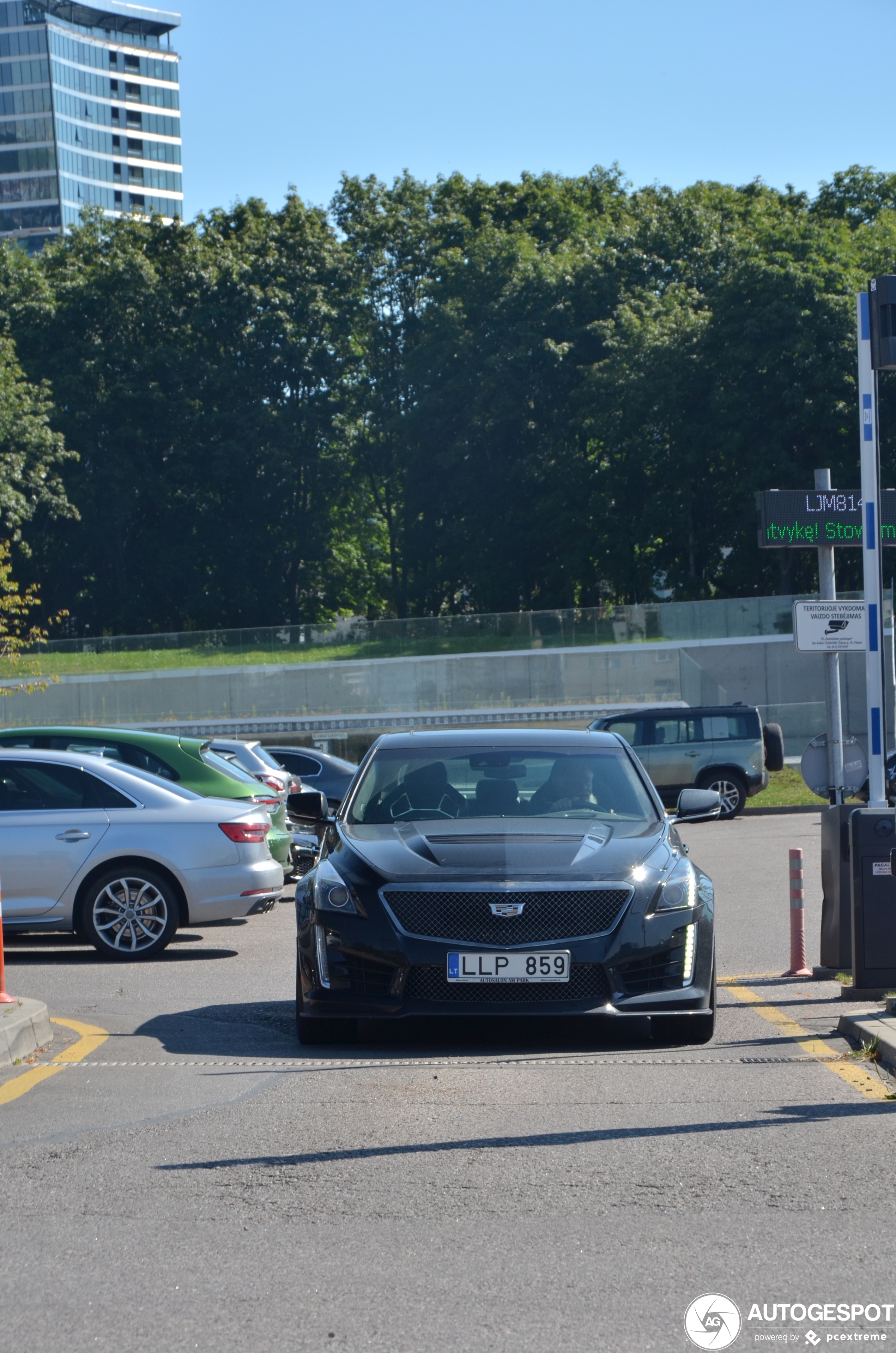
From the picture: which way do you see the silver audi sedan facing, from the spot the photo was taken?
facing to the left of the viewer

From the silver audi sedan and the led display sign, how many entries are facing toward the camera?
1

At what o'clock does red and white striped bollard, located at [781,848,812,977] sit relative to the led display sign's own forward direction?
The red and white striped bollard is roughly at 12 o'clock from the led display sign.

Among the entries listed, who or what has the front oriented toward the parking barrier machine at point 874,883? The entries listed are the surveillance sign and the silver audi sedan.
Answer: the surveillance sign

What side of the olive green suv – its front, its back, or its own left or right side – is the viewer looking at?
left

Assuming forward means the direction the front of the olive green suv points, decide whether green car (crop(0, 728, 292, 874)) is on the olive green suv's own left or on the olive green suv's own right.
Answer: on the olive green suv's own left

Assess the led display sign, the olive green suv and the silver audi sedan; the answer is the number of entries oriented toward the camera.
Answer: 1

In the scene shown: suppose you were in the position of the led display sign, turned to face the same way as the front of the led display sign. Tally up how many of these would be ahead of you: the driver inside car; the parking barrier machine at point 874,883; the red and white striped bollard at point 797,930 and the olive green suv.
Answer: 3

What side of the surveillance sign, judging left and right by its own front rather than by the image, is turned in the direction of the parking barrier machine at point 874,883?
front

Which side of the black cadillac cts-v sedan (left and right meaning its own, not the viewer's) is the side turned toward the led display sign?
back

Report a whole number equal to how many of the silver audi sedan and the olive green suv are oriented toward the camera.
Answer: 0
